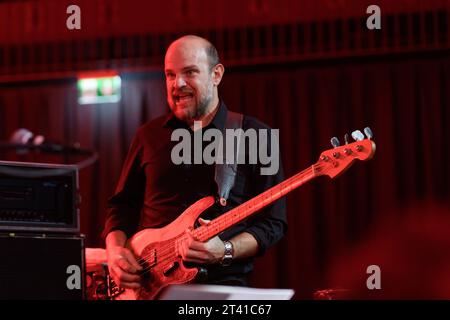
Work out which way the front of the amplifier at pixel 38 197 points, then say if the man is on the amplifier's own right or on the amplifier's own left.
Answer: on the amplifier's own left

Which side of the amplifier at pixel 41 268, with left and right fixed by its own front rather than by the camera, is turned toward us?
front

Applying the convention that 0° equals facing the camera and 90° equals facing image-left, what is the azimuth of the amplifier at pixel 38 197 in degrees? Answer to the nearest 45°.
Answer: approximately 0°

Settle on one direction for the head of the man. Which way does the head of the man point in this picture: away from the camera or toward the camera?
toward the camera

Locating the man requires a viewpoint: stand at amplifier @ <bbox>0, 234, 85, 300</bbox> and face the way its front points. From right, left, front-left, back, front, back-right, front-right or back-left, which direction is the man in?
back-left
